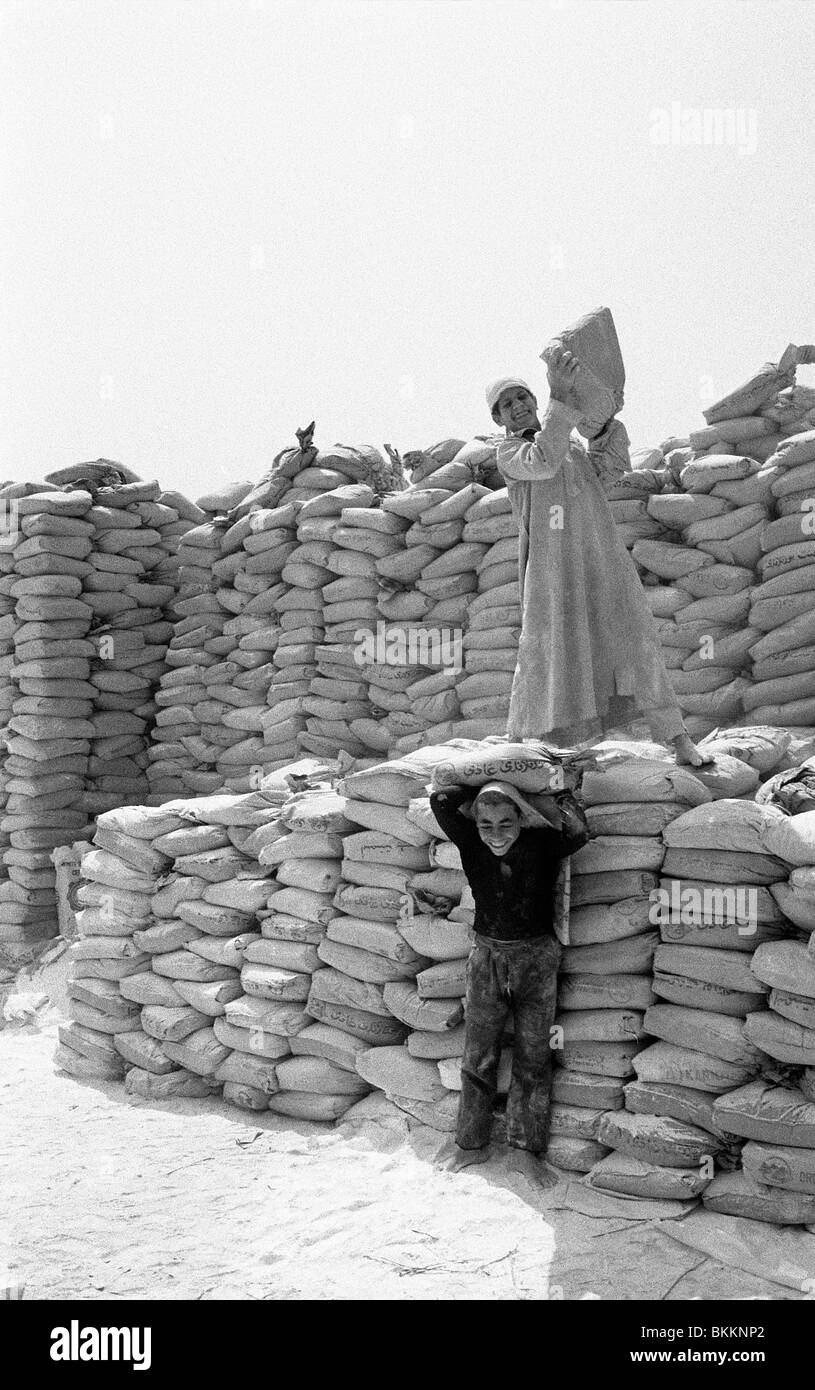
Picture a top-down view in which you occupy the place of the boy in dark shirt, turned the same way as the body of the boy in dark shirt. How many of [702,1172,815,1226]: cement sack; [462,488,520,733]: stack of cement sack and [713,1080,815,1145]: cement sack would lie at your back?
1

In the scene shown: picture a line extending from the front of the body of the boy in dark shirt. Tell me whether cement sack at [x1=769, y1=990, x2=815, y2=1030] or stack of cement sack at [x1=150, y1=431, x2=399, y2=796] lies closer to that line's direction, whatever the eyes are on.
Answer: the cement sack

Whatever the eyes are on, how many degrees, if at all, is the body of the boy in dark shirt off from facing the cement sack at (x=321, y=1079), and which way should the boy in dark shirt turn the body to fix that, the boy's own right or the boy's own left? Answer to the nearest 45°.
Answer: approximately 135° to the boy's own right

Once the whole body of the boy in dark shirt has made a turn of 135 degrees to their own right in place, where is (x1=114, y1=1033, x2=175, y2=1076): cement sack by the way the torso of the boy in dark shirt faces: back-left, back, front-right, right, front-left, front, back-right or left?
front

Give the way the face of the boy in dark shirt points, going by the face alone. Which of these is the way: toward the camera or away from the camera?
toward the camera

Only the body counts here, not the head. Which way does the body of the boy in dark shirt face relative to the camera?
toward the camera

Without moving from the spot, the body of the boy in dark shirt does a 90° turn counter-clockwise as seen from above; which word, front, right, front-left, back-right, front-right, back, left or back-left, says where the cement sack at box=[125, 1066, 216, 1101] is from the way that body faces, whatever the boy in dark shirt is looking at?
back-left

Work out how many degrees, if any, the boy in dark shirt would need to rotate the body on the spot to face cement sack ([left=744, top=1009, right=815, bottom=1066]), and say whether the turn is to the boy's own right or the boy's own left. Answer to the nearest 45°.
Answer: approximately 45° to the boy's own left

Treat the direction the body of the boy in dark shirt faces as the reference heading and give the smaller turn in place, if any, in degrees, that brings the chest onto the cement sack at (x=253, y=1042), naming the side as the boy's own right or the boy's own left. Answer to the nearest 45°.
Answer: approximately 135° to the boy's own right

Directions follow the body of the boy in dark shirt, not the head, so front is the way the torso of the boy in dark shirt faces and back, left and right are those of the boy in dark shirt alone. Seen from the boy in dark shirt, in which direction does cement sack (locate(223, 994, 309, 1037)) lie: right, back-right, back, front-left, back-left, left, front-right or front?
back-right
